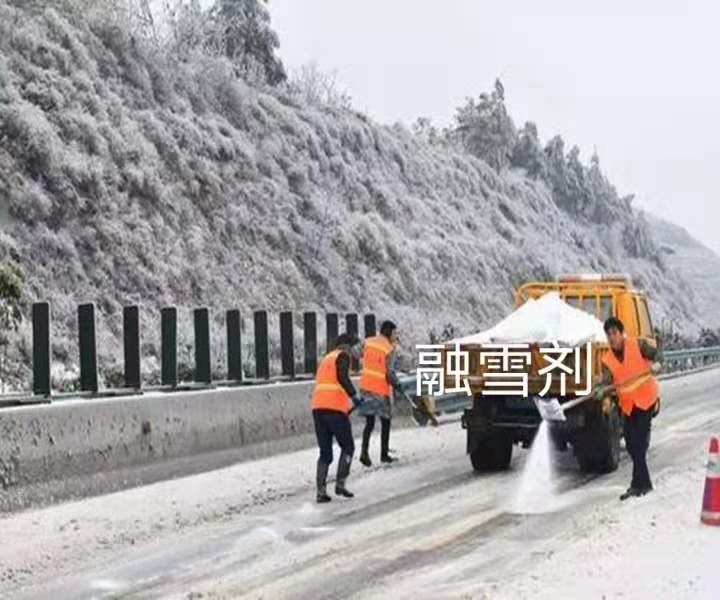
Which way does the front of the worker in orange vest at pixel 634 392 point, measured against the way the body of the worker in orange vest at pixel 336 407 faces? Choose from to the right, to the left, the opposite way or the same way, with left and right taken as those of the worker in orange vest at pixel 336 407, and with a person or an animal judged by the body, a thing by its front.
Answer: the opposite way

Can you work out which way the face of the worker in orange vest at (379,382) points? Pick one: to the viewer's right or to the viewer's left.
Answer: to the viewer's right

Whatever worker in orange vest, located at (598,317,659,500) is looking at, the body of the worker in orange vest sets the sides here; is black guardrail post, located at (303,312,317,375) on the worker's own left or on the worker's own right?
on the worker's own right

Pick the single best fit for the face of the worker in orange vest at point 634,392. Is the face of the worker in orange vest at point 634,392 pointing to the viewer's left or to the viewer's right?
to the viewer's left

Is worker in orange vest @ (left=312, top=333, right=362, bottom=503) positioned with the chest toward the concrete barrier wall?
no

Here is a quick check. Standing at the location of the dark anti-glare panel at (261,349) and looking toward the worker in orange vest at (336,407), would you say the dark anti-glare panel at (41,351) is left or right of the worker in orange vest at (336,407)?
right

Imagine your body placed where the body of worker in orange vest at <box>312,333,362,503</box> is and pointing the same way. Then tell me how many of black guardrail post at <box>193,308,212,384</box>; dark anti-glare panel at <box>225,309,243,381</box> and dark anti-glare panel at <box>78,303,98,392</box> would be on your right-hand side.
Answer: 0

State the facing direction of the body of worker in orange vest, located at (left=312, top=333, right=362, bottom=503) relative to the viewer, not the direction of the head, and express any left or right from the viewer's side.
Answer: facing away from the viewer and to the right of the viewer

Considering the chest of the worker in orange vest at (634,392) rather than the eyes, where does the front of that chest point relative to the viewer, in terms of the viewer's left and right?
facing the viewer and to the left of the viewer

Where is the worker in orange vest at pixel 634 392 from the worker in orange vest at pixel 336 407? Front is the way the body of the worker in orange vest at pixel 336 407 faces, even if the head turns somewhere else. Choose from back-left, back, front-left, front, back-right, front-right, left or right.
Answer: front-right

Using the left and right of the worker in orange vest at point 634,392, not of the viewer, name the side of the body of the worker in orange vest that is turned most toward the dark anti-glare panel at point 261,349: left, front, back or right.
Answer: right

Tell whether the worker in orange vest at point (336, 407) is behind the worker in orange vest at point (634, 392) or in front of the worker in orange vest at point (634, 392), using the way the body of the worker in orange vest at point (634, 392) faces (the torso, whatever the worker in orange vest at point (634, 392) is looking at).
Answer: in front

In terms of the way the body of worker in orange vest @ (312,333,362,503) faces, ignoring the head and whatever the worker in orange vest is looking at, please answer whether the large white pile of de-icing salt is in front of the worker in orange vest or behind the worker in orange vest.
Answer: in front

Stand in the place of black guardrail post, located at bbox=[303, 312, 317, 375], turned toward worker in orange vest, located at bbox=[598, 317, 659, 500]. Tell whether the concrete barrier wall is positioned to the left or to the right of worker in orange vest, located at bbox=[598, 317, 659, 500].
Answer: right

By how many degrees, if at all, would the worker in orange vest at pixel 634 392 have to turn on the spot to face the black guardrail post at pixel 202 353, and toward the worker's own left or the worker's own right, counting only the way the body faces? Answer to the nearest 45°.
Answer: approximately 45° to the worker's own right

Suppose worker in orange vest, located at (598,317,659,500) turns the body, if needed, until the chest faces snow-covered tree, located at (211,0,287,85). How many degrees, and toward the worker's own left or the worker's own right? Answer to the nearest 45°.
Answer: approximately 90° to the worker's own right

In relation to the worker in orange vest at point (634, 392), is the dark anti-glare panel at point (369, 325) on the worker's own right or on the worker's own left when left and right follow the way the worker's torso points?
on the worker's own right
